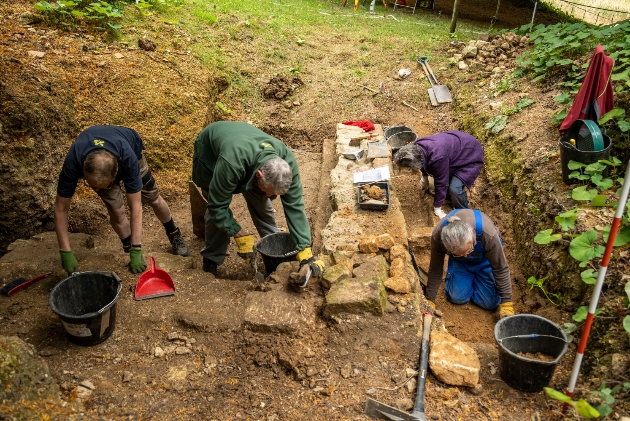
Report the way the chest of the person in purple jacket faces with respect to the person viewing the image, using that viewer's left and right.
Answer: facing to the left of the viewer

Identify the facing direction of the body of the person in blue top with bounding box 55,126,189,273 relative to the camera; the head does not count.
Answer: toward the camera

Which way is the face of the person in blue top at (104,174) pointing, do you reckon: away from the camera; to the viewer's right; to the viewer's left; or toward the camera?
toward the camera

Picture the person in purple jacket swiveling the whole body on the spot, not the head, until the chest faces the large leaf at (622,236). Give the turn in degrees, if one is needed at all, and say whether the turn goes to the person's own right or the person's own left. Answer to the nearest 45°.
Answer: approximately 135° to the person's own left

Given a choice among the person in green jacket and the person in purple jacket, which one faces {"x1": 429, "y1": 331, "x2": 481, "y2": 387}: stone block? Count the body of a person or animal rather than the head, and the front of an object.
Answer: the person in green jacket

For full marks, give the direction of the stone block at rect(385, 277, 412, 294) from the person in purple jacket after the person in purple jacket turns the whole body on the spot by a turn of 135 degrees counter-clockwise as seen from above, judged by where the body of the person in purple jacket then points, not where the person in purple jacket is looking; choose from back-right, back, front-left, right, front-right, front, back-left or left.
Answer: front-right

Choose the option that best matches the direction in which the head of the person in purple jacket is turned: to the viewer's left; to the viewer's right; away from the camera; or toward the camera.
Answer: to the viewer's left

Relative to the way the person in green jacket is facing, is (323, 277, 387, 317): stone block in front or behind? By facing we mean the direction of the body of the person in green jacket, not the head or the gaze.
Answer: in front
